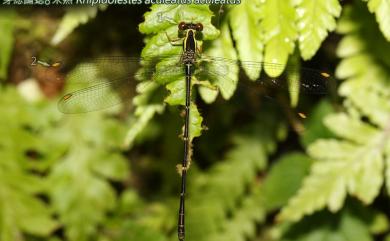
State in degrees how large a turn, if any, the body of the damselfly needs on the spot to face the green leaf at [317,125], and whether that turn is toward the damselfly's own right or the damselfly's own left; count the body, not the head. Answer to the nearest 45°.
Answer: approximately 45° to the damselfly's own right

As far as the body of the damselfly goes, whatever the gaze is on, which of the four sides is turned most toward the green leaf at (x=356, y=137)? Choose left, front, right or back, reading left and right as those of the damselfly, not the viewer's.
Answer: right

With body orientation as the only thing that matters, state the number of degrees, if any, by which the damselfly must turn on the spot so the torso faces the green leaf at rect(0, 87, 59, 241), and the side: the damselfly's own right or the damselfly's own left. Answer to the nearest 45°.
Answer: approximately 45° to the damselfly's own left

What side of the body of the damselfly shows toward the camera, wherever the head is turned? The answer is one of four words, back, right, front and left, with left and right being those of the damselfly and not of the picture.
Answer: back
